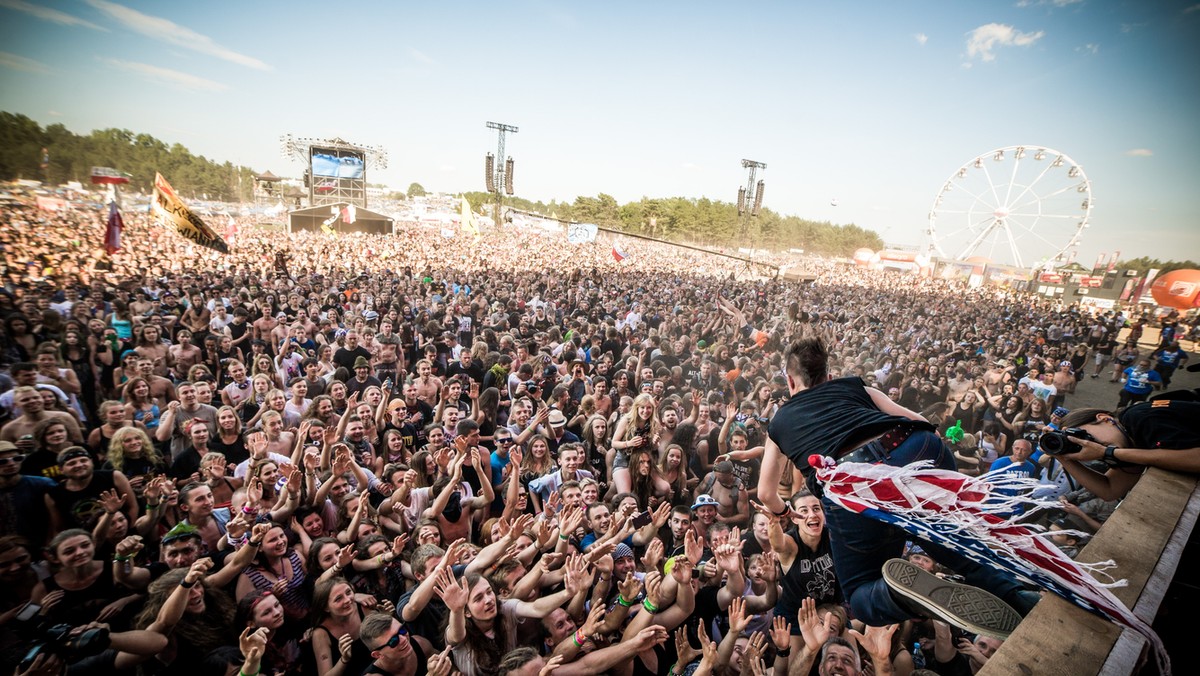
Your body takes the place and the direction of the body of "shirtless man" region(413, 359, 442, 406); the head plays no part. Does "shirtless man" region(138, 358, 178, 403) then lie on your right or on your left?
on your right

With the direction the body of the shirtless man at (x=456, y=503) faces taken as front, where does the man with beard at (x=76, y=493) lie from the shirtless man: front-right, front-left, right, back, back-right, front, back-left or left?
back-right

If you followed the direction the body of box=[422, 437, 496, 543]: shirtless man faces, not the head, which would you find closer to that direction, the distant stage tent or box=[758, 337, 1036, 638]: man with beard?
the man with beard

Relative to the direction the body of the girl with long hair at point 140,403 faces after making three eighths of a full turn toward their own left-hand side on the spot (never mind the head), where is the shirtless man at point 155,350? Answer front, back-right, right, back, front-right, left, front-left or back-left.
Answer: front

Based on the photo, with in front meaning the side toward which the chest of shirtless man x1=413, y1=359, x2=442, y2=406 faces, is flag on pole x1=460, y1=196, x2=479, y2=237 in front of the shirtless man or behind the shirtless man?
behind

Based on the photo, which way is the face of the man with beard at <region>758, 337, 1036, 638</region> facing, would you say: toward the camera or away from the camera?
away from the camera

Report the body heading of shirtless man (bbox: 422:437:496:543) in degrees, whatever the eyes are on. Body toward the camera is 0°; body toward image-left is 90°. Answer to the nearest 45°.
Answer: approximately 315°

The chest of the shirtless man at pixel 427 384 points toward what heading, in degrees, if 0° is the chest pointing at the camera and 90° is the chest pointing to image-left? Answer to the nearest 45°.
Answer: approximately 0°

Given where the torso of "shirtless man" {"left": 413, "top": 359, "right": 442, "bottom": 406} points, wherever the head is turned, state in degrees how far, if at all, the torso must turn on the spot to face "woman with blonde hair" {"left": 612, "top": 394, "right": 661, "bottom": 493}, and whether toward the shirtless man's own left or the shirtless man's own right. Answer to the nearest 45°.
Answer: approximately 45° to the shirtless man's own left

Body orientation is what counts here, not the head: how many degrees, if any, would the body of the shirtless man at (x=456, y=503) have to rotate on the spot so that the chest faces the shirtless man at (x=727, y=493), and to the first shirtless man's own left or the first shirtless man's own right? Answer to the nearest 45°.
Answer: approximately 45° to the first shirtless man's own left

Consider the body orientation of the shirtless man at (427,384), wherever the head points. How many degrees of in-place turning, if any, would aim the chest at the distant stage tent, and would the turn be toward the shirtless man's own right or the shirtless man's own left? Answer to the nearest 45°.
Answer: approximately 180°

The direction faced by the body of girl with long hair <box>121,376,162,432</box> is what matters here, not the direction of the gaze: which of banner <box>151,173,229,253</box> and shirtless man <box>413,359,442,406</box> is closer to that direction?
the shirtless man

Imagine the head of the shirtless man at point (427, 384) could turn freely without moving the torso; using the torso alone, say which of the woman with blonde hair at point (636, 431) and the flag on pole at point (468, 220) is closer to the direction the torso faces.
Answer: the woman with blonde hair
